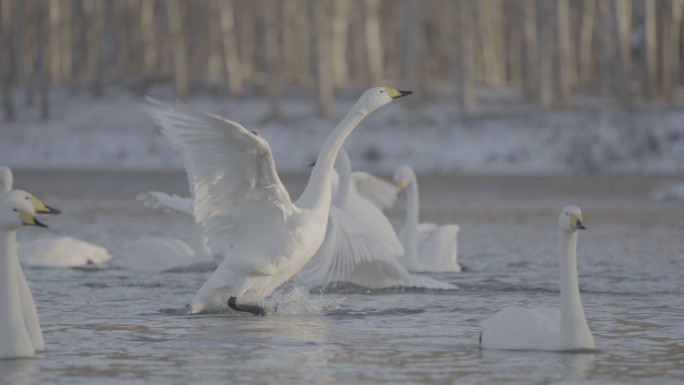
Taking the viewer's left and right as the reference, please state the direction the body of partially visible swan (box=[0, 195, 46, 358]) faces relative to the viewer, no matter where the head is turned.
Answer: facing to the right of the viewer

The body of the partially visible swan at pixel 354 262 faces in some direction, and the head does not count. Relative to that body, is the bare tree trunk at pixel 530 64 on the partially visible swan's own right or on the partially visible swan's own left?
on the partially visible swan's own right

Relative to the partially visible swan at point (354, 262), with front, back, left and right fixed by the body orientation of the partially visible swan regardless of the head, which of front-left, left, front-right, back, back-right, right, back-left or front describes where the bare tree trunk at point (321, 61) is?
right

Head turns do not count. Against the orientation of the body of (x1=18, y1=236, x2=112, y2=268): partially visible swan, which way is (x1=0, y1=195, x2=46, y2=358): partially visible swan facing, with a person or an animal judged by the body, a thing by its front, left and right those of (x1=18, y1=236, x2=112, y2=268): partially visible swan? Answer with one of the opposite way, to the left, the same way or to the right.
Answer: the opposite way

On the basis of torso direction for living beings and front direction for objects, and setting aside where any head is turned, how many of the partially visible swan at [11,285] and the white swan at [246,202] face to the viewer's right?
2

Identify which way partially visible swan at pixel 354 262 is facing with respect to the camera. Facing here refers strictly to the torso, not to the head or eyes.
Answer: to the viewer's left

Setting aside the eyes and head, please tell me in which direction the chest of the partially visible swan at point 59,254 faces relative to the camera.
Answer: to the viewer's left

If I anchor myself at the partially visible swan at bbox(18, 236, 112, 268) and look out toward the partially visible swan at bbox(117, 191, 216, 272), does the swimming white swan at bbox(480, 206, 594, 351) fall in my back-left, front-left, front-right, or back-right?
front-right

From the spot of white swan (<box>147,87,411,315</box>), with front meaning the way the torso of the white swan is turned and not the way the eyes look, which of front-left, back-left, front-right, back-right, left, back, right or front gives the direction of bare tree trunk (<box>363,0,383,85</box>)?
left

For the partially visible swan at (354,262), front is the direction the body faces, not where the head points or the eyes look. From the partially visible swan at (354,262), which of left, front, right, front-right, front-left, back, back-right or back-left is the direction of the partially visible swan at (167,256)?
front-right

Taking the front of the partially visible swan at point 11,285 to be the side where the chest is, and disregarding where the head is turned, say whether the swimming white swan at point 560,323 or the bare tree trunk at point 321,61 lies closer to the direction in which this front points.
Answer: the swimming white swan

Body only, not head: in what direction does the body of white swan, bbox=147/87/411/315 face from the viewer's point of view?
to the viewer's right

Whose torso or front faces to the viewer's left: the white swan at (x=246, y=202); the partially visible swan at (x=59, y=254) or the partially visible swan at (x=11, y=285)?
the partially visible swan at (x=59, y=254)
